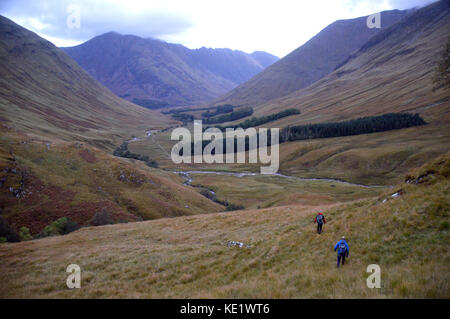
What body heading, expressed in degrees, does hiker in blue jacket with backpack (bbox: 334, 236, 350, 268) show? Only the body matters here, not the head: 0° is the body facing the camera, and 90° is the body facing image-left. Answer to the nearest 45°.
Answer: approximately 180°
